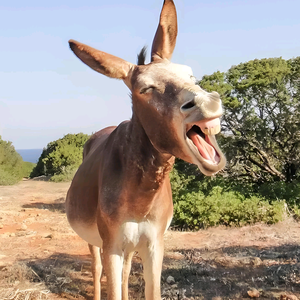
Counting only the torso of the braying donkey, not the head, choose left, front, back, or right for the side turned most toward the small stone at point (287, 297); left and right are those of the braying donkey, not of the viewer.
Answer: left

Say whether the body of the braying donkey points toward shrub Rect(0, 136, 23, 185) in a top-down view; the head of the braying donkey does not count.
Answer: no

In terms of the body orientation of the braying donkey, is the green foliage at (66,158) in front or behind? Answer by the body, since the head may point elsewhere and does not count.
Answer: behind

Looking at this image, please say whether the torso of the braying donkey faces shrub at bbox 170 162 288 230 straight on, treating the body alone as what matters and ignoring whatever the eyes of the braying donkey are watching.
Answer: no

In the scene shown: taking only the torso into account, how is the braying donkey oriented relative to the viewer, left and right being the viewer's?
facing the viewer and to the right of the viewer

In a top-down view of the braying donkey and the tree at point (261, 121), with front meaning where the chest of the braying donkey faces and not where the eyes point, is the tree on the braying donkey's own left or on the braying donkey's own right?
on the braying donkey's own left

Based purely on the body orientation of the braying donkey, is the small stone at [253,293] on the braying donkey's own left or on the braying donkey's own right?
on the braying donkey's own left
